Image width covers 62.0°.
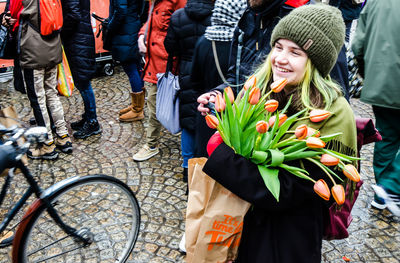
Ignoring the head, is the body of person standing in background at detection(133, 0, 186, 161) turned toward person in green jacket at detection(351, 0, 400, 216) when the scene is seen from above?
no

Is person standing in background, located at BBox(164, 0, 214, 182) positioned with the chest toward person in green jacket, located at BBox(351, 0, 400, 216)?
no

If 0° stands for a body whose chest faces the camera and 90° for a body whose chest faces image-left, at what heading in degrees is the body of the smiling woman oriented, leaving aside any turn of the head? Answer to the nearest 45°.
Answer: approximately 45°

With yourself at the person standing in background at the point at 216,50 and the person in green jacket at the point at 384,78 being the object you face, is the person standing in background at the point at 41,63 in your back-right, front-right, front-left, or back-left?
back-left

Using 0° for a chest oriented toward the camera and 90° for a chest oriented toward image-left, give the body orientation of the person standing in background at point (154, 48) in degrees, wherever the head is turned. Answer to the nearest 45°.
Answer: approximately 45°

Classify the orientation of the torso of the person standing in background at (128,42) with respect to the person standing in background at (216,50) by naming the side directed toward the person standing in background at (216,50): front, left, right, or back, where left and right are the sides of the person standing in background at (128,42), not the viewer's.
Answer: left

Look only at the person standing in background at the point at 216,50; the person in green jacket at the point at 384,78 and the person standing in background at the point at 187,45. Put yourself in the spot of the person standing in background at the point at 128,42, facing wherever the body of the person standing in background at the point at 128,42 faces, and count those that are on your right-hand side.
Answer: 0

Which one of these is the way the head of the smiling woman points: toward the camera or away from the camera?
toward the camera

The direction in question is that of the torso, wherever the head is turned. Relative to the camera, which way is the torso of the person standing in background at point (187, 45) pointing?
away from the camera

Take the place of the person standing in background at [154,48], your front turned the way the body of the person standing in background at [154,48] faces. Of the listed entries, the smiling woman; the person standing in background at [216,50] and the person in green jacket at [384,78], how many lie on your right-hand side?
0

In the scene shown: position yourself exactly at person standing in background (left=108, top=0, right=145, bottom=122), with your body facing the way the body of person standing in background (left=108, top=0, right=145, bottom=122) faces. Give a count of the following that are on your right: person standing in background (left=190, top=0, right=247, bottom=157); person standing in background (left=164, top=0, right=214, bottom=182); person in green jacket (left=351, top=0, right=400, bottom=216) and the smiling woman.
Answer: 0

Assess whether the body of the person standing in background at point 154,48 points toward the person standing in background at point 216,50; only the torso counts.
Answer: no

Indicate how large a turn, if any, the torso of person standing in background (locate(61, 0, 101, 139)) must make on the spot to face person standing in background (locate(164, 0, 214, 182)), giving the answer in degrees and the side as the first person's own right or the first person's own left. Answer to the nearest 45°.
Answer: approximately 135° to the first person's own left

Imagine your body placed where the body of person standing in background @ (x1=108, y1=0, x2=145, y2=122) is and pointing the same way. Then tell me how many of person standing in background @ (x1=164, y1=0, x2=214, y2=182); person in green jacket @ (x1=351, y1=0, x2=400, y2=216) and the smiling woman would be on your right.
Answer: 0

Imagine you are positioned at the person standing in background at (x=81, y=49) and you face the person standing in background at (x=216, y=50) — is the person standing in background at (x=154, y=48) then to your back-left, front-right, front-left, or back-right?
front-left
